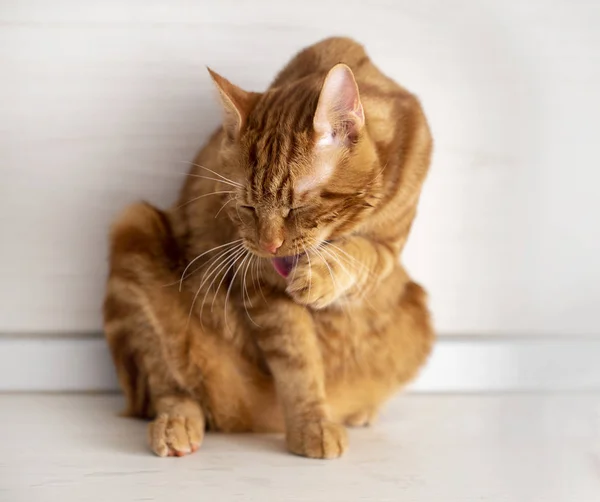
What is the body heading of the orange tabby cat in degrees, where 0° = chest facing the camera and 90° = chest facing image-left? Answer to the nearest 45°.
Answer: approximately 0°
